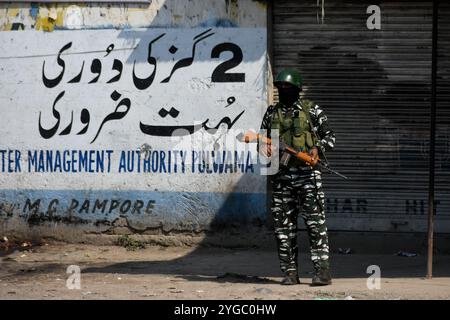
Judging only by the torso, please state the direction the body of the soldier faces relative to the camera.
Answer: toward the camera

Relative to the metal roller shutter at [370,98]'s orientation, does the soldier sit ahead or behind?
ahead

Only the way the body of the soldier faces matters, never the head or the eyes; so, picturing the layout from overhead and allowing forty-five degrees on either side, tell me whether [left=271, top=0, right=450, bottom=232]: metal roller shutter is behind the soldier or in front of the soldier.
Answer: behind

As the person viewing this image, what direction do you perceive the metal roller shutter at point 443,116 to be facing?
facing the viewer

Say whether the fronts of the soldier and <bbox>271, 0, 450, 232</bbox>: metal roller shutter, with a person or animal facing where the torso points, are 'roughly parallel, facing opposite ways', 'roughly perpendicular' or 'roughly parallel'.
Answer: roughly parallel

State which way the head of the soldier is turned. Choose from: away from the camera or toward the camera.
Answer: toward the camera

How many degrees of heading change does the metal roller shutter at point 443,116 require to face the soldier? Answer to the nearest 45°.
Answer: approximately 45° to its right
